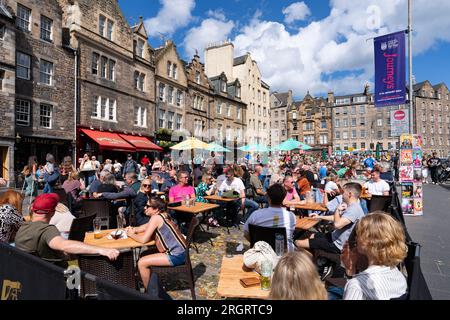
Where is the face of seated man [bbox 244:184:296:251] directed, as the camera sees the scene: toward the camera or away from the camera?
away from the camera

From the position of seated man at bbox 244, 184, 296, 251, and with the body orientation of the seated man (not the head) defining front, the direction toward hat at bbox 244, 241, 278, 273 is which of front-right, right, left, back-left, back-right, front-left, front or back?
back

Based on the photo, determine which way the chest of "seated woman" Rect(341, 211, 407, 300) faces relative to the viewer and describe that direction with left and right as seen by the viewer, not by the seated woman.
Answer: facing away from the viewer and to the left of the viewer

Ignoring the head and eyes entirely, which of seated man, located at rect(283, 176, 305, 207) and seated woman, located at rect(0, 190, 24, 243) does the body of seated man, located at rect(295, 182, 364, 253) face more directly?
the seated woman

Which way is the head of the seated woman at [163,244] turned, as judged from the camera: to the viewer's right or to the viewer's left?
to the viewer's left

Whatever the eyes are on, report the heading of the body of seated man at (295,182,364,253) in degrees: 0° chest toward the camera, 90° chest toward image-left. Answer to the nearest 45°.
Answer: approximately 90°

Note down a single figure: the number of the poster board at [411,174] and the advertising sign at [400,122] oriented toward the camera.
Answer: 2

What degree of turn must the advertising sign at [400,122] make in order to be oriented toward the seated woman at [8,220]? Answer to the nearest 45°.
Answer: approximately 45° to its right

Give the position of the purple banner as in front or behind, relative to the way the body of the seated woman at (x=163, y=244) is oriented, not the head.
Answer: behind

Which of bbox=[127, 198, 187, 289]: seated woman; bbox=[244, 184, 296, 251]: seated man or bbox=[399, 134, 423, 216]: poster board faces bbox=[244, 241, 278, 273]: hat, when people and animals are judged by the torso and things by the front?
the poster board

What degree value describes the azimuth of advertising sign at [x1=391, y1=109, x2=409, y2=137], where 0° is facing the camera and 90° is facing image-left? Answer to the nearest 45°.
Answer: approximately 0°

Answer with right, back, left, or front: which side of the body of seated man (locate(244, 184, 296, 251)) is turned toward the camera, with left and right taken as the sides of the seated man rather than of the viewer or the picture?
back

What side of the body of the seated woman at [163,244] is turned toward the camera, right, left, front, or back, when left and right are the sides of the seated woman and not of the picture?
left

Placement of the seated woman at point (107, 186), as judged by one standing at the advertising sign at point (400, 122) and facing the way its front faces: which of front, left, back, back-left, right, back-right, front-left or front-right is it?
front-right

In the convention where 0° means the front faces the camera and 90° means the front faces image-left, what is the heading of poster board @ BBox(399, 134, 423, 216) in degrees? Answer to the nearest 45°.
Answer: approximately 0°

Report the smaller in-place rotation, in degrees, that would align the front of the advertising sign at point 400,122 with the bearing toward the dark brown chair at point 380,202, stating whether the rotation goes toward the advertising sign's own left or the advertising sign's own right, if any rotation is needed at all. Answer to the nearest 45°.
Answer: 0° — it already faces it
